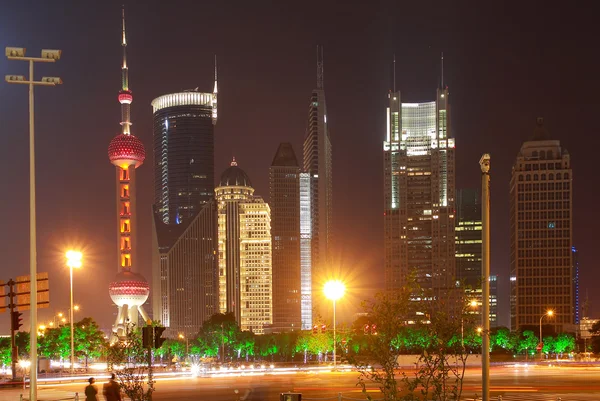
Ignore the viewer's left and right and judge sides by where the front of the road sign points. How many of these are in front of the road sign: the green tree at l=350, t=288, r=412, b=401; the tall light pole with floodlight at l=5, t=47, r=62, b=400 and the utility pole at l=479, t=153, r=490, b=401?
0

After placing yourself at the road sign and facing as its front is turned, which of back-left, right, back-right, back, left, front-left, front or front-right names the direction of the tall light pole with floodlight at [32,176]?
back

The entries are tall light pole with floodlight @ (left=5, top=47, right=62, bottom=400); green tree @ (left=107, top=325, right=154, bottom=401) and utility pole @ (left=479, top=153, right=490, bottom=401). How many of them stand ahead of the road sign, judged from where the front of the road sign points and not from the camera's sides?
0

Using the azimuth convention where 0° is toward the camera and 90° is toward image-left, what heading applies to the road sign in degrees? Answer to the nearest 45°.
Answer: approximately 180°
